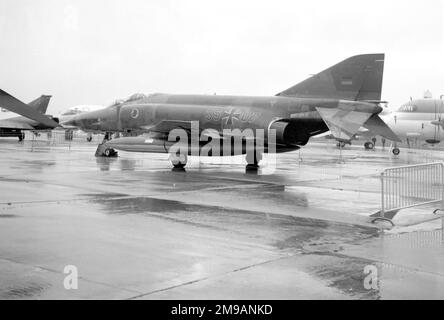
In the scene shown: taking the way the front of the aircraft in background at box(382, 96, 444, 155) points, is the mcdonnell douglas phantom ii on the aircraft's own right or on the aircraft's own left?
on the aircraft's own left

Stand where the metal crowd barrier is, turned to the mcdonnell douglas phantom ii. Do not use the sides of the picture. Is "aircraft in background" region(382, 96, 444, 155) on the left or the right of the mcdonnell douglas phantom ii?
right

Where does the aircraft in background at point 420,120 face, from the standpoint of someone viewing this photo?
facing to the left of the viewer

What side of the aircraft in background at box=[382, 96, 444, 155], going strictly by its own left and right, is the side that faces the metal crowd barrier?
left
